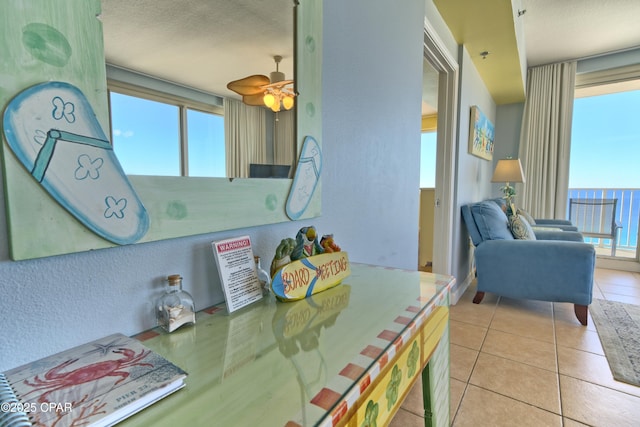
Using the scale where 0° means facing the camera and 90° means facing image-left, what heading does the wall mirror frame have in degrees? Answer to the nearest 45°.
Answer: approximately 315°

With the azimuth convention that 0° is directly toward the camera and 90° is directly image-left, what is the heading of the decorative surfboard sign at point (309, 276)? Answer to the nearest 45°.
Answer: approximately 315°
